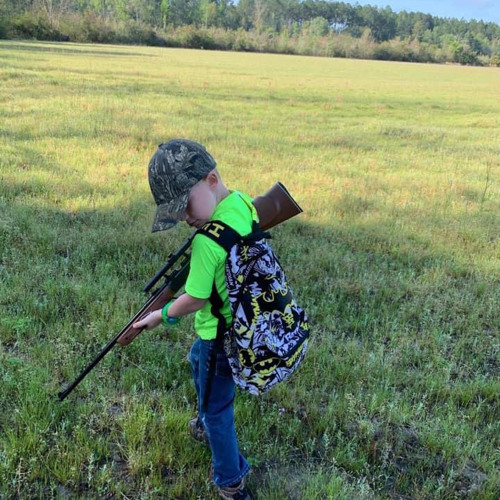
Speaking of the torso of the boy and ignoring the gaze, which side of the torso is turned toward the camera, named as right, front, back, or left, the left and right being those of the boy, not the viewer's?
left

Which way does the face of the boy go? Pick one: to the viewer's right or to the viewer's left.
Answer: to the viewer's left
